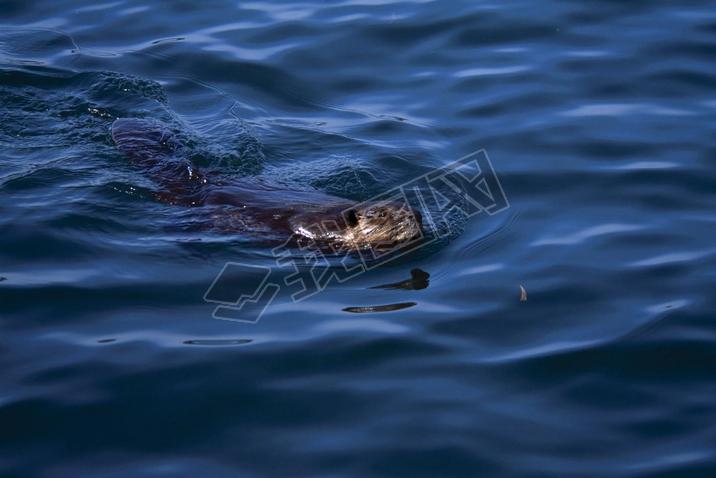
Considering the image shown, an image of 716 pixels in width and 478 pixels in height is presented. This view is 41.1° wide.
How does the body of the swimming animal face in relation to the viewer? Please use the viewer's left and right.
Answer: facing the viewer and to the right of the viewer
